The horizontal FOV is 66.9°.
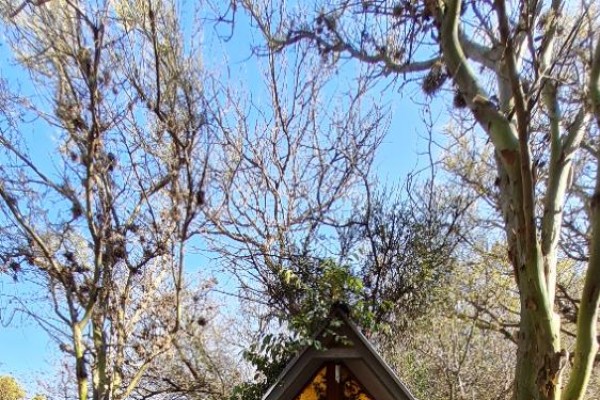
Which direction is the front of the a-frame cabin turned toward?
toward the camera

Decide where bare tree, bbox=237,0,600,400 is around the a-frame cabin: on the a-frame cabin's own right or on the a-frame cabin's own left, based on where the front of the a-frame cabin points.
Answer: on the a-frame cabin's own left
